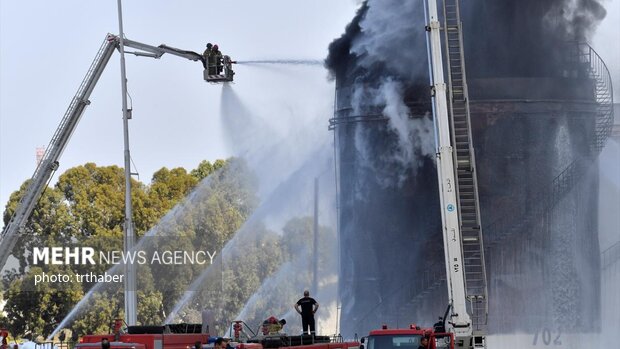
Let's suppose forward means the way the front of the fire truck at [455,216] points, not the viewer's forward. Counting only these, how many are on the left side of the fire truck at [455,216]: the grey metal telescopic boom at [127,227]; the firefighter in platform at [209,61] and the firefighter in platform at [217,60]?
0

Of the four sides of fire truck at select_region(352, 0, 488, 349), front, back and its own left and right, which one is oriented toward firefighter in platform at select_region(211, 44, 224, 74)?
right

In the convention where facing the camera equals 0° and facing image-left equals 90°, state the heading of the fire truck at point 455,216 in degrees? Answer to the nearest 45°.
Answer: approximately 45°

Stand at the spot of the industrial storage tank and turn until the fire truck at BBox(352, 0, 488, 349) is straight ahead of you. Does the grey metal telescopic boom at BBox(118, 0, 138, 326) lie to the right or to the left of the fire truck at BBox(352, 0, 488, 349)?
right

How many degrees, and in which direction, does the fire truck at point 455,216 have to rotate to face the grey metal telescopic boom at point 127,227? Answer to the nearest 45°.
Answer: approximately 90° to its right

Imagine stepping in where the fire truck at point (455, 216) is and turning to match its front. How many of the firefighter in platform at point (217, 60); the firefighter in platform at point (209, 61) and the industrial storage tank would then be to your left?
0

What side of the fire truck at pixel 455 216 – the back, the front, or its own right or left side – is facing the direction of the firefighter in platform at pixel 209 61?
right

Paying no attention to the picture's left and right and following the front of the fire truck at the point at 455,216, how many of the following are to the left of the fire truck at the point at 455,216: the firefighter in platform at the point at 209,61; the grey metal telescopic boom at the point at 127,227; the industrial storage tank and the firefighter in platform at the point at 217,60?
0

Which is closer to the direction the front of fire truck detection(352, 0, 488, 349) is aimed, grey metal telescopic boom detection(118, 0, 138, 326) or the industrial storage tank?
the grey metal telescopic boom

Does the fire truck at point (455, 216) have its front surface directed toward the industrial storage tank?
no
